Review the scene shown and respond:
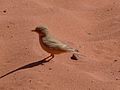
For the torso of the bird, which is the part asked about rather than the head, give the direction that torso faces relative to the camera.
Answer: to the viewer's left
